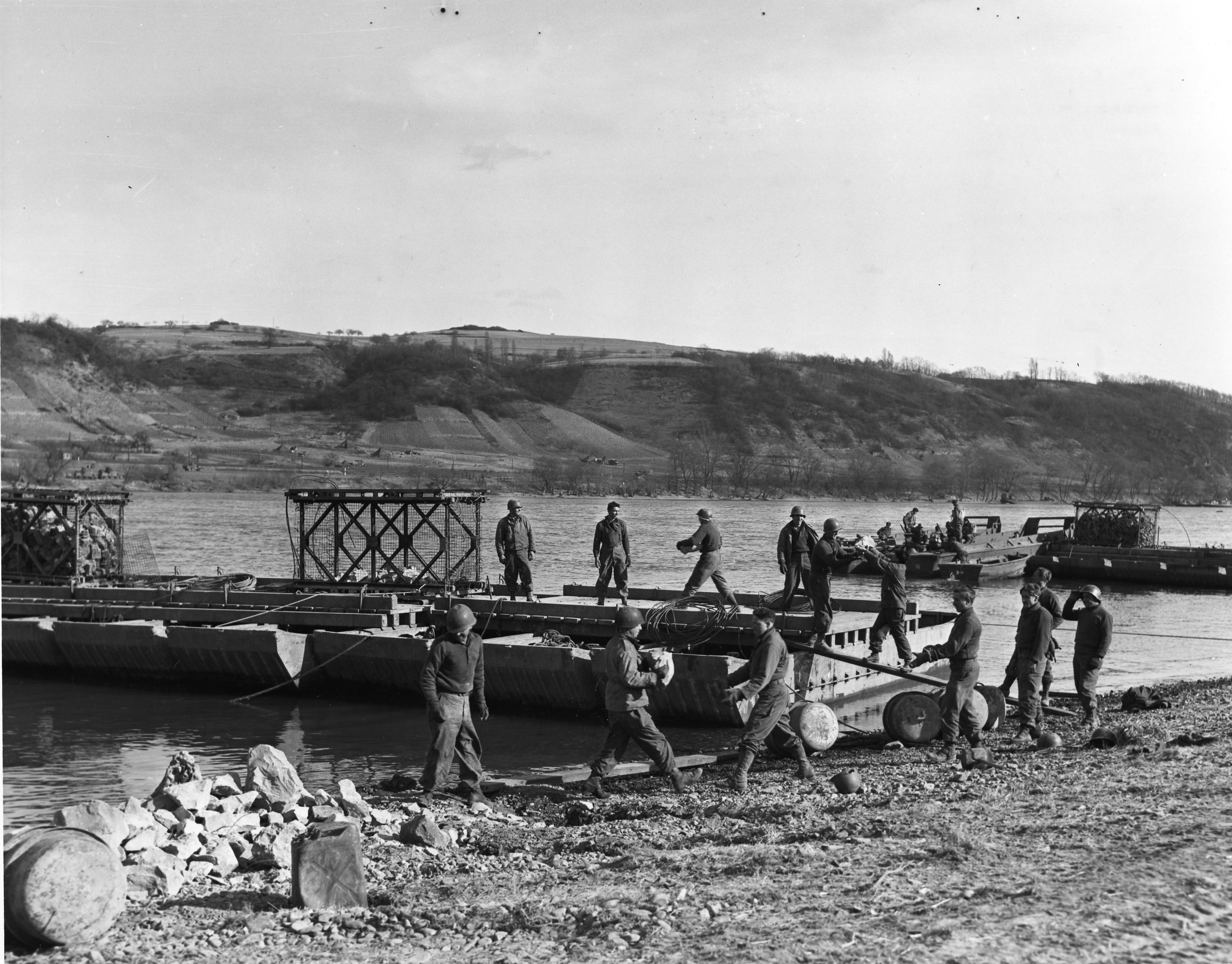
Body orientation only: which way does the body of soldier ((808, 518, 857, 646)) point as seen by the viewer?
to the viewer's right

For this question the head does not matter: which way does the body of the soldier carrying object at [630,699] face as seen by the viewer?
to the viewer's right

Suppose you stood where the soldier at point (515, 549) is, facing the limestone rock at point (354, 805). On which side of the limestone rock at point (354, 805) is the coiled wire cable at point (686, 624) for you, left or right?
left

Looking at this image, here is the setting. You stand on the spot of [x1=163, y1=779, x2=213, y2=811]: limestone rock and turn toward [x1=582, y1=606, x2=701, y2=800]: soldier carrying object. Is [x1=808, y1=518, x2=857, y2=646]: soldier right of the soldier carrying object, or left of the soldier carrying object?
left

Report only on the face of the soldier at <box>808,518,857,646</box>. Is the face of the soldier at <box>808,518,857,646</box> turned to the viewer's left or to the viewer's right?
to the viewer's right

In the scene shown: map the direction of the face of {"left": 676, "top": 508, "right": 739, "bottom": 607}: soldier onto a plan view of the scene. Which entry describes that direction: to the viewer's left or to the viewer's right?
to the viewer's left

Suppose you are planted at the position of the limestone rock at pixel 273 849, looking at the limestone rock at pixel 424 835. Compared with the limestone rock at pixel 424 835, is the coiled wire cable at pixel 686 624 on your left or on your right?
left

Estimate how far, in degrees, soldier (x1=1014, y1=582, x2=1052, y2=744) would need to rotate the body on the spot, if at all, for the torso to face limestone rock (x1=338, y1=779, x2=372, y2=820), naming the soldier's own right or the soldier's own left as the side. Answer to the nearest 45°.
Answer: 0° — they already face it

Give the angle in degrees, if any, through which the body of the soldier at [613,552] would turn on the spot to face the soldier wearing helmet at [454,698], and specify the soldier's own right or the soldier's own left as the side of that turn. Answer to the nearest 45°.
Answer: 0° — they already face them

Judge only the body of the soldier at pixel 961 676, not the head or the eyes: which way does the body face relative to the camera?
to the viewer's left

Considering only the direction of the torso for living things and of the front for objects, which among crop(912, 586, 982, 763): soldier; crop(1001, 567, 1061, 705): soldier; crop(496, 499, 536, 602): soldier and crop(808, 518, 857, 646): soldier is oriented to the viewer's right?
crop(808, 518, 857, 646): soldier
